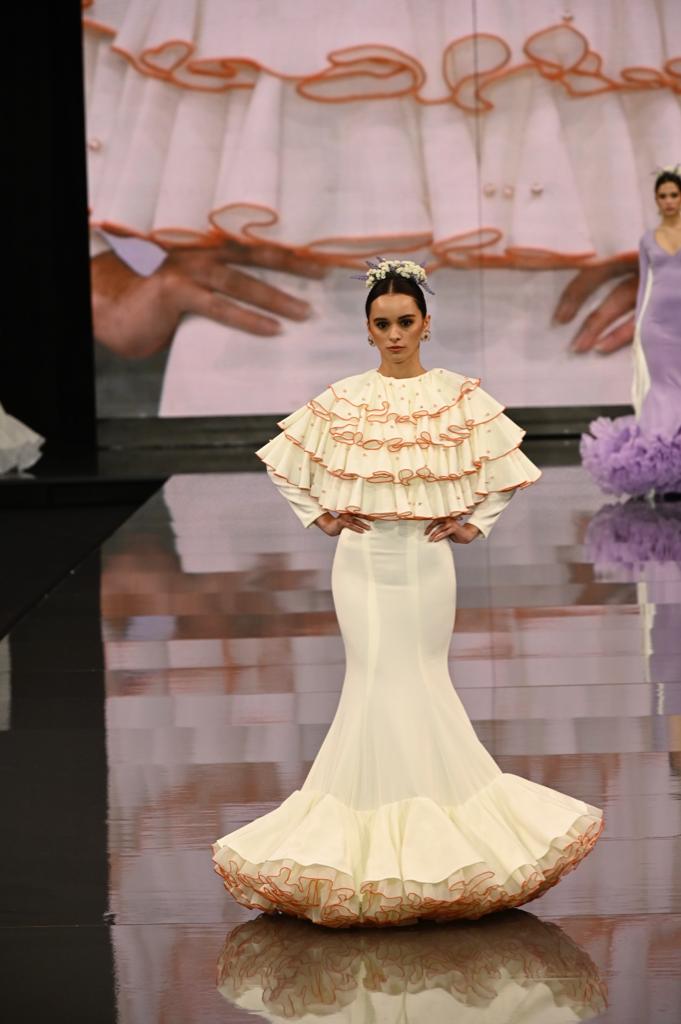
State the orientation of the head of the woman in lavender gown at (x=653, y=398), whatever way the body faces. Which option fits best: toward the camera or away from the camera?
toward the camera

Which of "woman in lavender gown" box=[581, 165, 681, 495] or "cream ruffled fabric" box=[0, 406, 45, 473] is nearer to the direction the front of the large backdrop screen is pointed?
the woman in lavender gown

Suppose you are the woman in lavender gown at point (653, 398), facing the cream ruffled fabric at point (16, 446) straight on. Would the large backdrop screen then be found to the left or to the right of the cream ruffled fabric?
right

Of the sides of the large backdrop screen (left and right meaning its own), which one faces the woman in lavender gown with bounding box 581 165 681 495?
front

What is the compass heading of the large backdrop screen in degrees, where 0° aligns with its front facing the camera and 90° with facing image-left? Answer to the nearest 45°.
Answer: approximately 0°

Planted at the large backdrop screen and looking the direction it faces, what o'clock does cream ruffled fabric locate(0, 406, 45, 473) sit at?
The cream ruffled fabric is roughly at 2 o'clock from the large backdrop screen.
